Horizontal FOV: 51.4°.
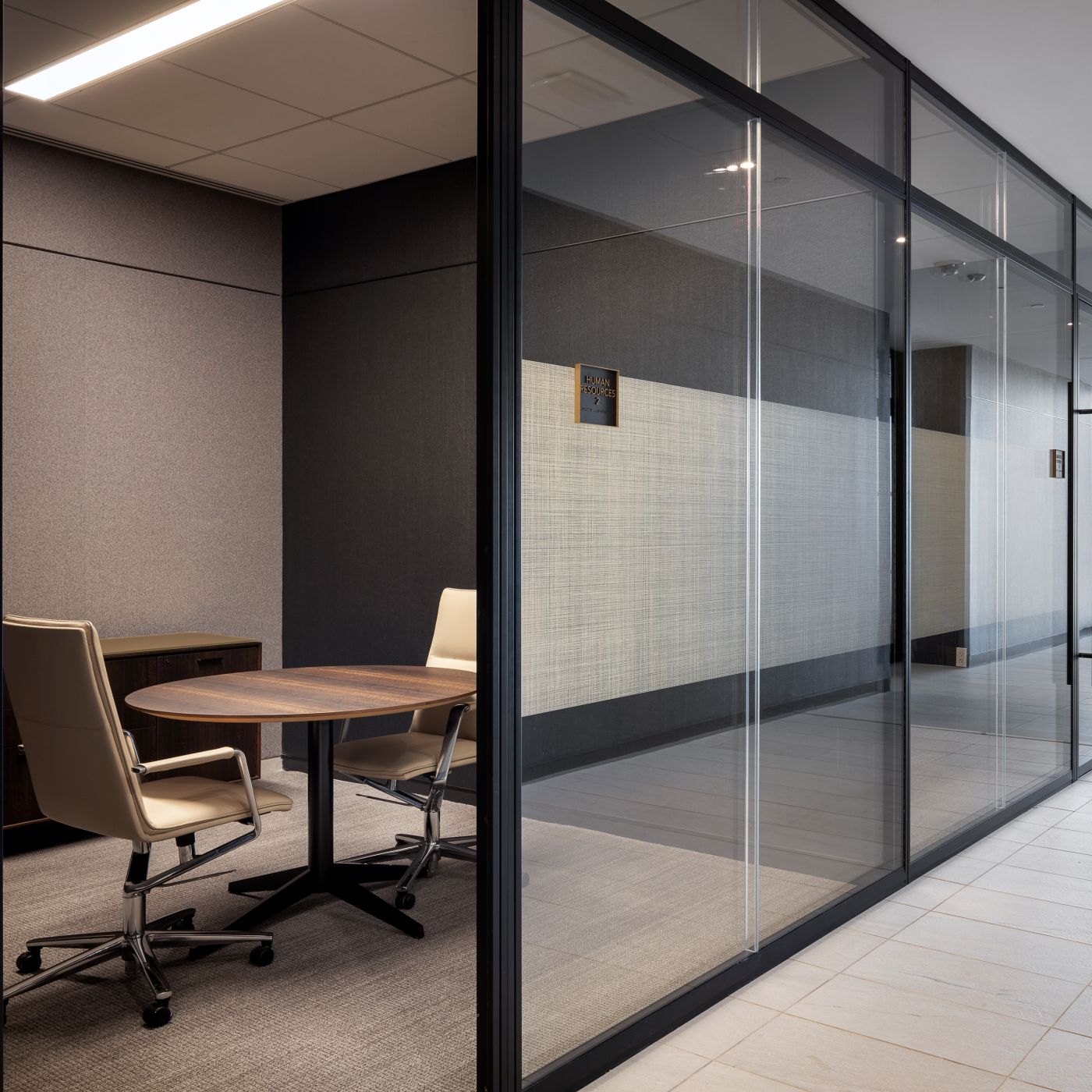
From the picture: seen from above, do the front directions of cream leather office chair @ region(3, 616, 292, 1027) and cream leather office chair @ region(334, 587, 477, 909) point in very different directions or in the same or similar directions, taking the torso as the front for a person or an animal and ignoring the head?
very different directions

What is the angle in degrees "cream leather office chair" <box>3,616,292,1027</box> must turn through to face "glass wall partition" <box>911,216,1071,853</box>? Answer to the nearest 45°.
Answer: approximately 45° to its right

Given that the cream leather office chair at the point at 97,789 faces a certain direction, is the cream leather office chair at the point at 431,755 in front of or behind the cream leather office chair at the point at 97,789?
in front

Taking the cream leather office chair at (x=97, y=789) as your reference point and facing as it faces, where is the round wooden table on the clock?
The round wooden table is roughly at 12 o'clock from the cream leather office chair.

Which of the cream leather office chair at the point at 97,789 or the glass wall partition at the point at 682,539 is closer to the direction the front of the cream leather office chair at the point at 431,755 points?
the cream leather office chair

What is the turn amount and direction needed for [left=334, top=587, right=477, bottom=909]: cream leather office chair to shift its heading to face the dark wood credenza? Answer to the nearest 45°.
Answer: approximately 90° to its right

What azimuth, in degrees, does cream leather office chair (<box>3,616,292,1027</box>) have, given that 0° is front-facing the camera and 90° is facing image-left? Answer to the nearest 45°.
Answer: approximately 225°

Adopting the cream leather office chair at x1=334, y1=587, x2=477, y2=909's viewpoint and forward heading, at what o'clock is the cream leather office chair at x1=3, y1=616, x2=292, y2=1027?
the cream leather office chair at x1=3, y1=616, x2=292, y2=1027 is roughly at 12 o'clock from the cream leather office chair at x1=334, y1=587, x2=477, y2=909.

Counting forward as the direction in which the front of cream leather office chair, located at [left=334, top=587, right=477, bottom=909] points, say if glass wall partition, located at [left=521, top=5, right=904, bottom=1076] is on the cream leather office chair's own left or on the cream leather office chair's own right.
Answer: on the cream leather office chair's own left

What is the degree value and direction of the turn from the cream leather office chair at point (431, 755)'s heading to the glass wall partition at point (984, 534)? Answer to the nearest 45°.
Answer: approximately 135° to its left

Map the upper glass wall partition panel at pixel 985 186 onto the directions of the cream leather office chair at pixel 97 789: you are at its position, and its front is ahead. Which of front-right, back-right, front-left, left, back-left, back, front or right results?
front-right

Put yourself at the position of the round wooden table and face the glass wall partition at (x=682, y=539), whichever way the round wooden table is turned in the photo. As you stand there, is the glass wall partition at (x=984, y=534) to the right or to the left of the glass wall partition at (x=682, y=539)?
left

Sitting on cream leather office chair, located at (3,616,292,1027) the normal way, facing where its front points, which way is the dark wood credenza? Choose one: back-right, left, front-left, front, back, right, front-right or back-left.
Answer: front-left

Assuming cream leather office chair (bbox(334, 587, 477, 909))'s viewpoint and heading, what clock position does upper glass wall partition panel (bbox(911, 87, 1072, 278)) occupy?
The upper glass wall partition panel is roughly at 7 o'clock from the cream leather office chair.

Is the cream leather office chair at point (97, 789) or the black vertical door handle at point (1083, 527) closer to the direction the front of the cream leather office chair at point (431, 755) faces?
the cream leather office chair
